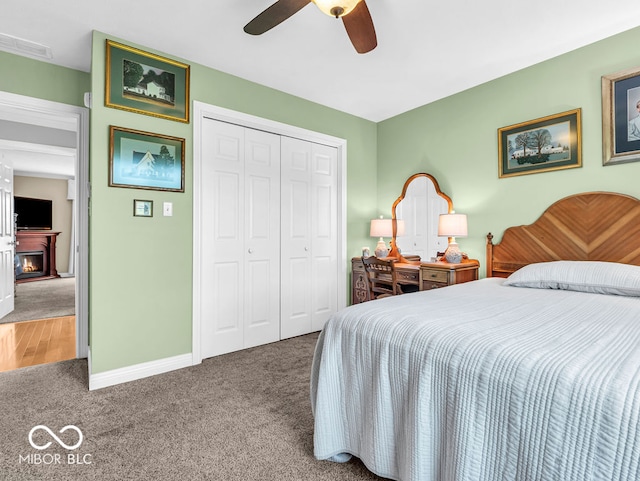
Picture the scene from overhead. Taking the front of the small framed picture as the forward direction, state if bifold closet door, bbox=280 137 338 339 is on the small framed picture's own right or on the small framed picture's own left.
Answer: on the small framed picture's own left

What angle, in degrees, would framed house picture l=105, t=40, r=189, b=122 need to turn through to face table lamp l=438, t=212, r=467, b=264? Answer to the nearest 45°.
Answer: approximately 45° to its left

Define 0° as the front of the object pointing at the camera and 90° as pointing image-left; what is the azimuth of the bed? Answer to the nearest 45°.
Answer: approximately 45°

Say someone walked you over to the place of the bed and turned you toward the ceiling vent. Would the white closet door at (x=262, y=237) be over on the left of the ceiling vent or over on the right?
right

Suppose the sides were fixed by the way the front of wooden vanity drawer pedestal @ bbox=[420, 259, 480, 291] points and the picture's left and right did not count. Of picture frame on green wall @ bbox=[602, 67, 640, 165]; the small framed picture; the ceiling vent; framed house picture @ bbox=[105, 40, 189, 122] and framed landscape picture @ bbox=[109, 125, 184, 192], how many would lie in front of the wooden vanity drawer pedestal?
4

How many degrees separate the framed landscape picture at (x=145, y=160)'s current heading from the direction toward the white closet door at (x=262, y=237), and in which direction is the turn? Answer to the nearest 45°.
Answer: approximately 45° to its left

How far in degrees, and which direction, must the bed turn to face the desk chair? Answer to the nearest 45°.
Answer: approximately 90° to its right

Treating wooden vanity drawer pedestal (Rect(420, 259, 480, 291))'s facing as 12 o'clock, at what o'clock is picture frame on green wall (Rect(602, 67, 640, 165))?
The picture frame on green wall is roughly at 8 o'clock from the wooden vanity drawer pedestal.

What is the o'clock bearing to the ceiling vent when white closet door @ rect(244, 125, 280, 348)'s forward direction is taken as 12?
The ceiling vent is roughly at 4 o'clock from the white closet door.

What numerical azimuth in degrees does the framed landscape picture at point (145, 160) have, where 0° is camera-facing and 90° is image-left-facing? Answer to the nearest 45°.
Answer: approximately 315°

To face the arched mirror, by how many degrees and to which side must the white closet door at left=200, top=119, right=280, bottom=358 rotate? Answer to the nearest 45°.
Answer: approximately 45° to its left
